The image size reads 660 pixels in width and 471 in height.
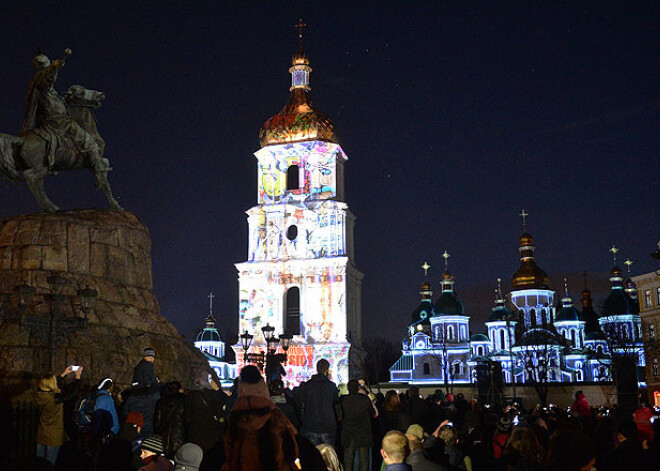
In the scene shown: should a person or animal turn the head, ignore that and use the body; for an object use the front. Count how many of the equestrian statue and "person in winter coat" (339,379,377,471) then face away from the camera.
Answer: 1

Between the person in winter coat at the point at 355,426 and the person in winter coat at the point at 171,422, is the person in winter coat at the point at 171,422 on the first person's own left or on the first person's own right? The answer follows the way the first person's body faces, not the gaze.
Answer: on the first person's own left

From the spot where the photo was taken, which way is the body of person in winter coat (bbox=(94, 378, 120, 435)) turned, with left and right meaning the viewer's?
facing away from the viewer and to the right of the viewer

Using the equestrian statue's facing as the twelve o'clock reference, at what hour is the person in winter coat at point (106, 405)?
The person in winter coat is roughly at 3 o'clock from the equestrian statue.

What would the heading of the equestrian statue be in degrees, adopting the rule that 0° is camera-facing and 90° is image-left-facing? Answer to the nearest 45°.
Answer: approximately 270°

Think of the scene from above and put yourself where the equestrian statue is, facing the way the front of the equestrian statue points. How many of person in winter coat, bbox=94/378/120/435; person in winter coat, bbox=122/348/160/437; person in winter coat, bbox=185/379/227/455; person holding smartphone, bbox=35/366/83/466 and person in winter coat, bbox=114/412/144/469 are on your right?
5

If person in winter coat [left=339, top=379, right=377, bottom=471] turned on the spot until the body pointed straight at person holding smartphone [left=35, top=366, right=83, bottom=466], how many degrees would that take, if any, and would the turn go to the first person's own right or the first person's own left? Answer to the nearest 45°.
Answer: approximately 90° to the first person's own left

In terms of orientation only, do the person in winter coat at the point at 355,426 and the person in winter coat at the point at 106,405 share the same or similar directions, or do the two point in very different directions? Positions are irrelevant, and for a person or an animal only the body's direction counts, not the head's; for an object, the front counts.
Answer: same or similar directions

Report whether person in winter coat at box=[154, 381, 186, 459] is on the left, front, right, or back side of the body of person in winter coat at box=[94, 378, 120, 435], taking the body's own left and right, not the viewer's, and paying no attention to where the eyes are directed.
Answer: right

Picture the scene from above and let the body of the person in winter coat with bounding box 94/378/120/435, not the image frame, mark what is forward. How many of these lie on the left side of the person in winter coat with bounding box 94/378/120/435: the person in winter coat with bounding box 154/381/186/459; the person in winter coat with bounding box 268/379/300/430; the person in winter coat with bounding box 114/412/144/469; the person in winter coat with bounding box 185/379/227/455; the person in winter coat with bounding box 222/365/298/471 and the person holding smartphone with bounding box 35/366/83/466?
1

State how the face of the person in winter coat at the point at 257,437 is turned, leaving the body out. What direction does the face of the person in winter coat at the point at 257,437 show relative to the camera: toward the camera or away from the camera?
away from the camera

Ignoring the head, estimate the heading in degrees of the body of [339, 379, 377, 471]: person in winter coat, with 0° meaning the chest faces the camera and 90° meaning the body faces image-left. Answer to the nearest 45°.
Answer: approximately 180°

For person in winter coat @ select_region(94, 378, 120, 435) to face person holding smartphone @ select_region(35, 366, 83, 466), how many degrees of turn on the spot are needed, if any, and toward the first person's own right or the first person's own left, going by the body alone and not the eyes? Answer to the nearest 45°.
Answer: approximately 90° to the first person's own left
